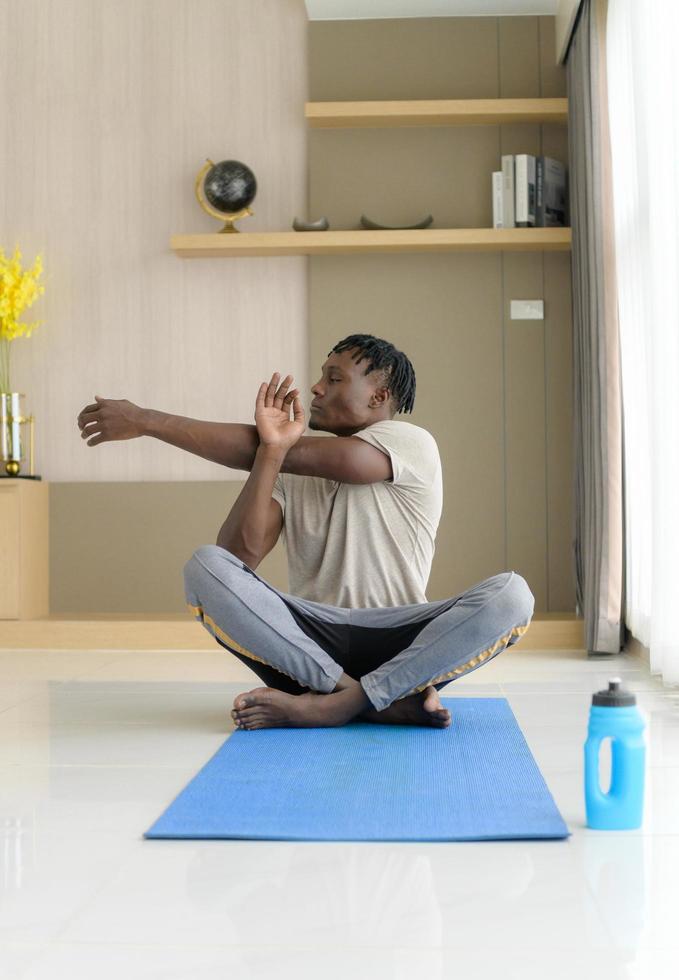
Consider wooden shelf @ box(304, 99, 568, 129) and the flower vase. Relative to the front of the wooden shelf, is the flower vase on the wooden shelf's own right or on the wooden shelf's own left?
on the wooden shelf's own right

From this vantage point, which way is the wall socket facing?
toward the camera

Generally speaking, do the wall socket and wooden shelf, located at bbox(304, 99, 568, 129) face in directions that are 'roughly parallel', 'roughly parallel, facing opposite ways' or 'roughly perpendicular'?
roughly parallel

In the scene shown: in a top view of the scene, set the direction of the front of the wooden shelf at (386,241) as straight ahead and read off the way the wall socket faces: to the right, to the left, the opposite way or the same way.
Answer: the same way

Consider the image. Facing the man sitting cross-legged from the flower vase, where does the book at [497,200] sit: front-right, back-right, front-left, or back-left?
front-left

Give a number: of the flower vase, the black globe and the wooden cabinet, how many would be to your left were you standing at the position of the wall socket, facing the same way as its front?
0

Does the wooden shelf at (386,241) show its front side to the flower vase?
no

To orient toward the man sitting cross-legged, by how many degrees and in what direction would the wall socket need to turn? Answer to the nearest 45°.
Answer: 0° — it already faces them

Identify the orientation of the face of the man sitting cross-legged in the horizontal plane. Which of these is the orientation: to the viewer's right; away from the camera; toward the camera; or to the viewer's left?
to the viewer's left

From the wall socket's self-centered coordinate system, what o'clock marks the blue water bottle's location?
The blue water bottle is roughly at 12 o'clock from the wall socket.

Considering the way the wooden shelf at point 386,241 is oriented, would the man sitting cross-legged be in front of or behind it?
in front

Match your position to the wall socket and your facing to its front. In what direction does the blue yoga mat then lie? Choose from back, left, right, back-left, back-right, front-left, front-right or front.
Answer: front

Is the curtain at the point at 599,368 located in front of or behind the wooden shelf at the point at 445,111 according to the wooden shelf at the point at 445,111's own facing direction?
in front
